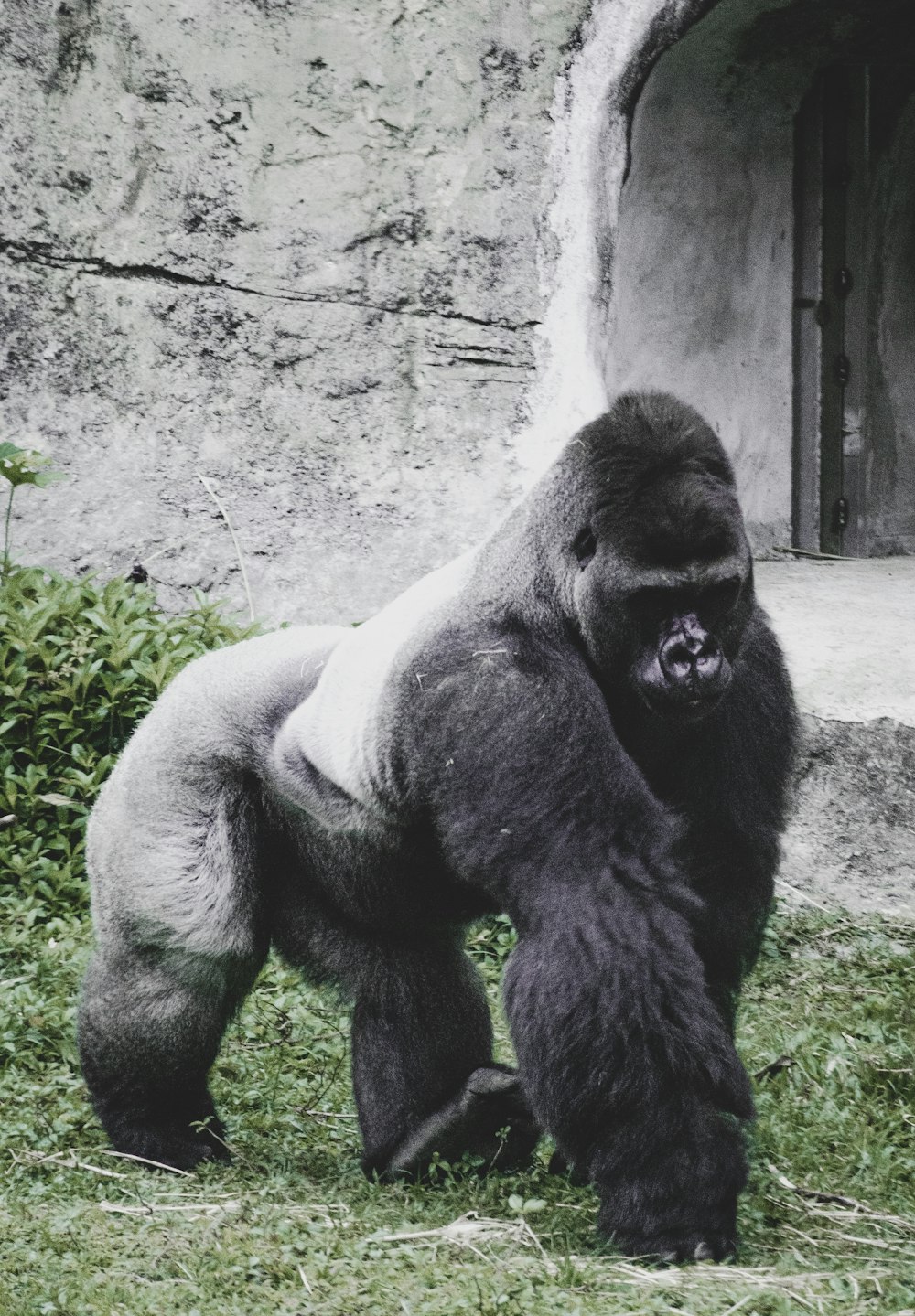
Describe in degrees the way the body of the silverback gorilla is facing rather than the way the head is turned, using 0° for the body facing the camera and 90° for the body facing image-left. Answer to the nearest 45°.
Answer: approximately 315°

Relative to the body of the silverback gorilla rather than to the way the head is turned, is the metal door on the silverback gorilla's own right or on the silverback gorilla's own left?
on the silverback gorilla's own left

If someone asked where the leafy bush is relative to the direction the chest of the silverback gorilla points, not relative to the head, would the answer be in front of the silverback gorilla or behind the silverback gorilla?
behind
